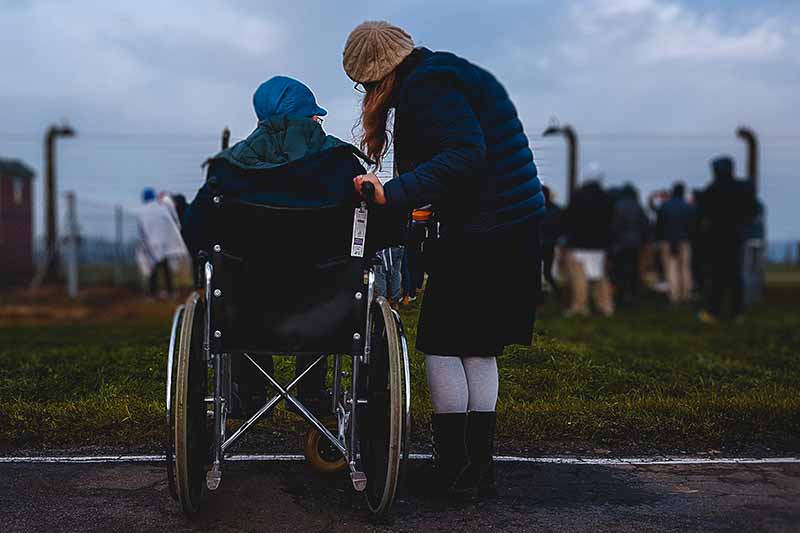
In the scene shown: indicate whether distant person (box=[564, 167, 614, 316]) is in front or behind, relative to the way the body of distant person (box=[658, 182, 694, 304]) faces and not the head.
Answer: behind

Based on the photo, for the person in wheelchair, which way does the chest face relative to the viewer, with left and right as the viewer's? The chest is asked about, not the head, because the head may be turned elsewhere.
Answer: facing away from the viewer

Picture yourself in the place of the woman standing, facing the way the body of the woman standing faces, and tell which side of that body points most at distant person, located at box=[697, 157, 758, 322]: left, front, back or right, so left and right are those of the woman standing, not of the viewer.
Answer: right

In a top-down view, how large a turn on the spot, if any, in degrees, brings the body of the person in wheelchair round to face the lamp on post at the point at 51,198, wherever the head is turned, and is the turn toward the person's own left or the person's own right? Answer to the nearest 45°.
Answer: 0° — they already face it

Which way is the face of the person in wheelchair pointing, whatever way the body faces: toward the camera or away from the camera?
away from the camera

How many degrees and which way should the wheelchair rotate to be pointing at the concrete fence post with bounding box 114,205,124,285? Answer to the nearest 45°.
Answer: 0° — it already faces it

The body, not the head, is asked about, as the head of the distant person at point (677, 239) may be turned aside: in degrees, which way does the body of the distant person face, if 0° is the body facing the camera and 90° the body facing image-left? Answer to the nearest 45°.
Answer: approximately 180°

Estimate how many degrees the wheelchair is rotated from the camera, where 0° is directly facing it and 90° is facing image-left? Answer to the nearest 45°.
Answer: approximately 180°

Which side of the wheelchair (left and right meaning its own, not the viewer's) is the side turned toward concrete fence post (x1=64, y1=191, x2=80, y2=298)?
front

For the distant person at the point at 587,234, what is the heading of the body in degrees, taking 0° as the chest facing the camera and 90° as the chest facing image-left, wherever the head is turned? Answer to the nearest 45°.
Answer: approximately 180°

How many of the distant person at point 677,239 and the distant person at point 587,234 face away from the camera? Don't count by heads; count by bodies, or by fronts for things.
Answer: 2
